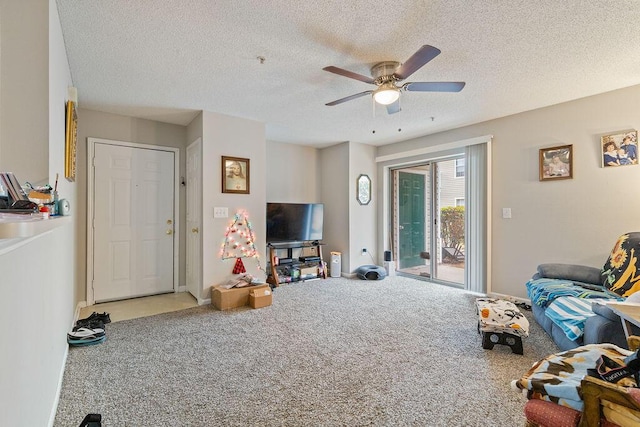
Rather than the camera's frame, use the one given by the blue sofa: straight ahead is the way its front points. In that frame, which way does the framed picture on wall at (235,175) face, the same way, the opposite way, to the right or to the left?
to the left

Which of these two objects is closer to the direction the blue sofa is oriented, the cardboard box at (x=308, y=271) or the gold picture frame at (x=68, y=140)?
the gold picture frame

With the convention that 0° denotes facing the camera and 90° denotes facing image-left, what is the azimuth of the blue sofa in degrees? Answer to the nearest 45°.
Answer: approximately 45°

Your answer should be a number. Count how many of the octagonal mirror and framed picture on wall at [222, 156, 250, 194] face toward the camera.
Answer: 2

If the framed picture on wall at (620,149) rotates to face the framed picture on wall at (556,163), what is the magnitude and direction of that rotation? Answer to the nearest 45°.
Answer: approximately 45° to its right

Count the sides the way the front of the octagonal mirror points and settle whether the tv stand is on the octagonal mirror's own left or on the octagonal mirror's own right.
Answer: on the octagonal mirror's own right

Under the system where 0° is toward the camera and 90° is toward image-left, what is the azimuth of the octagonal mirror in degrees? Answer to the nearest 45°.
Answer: approximately 0°

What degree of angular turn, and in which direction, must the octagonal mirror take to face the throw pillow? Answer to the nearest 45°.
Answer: approximately 45° to its left

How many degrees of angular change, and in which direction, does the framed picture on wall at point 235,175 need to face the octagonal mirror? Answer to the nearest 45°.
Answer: approximately 135° to its left

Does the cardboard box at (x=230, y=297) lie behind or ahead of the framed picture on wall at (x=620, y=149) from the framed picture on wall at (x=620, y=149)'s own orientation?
ahead

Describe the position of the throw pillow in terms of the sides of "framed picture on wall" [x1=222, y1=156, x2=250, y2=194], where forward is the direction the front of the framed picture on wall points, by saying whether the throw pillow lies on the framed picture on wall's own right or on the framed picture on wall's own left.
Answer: on the framed picture on wall's own left

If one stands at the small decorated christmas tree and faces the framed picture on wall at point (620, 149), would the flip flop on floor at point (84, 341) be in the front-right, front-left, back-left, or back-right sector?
back-right
